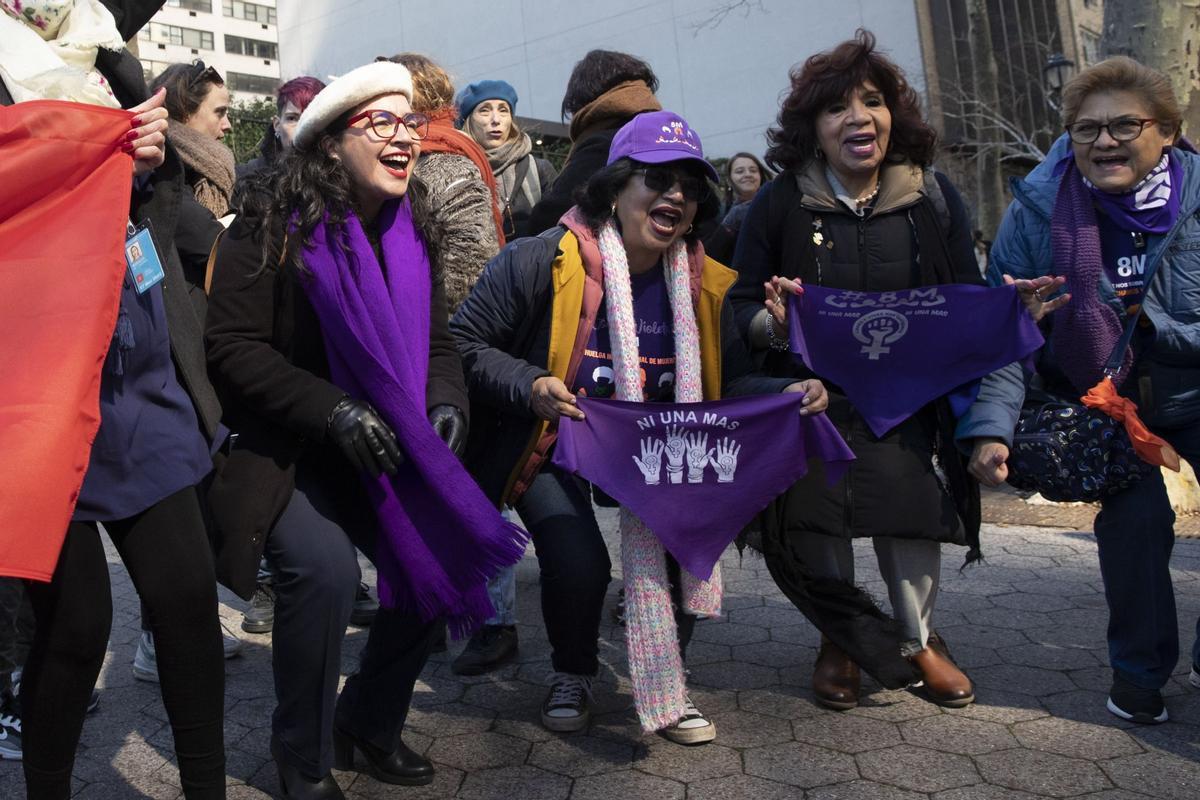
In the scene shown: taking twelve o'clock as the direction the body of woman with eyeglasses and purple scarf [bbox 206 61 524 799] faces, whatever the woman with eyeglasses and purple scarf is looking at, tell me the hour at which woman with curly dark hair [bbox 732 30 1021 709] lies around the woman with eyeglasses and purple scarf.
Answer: The woman with curly dark hair is roughly at 10 o'clock from the woman with eyeglasses and purple scarf.

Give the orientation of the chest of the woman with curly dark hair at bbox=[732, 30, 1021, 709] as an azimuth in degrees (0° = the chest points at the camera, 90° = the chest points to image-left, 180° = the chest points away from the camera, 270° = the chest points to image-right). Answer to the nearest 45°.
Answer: approximately 0°

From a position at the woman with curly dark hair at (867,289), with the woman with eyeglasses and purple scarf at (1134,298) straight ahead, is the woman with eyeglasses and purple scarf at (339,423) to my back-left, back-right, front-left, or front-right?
back-right

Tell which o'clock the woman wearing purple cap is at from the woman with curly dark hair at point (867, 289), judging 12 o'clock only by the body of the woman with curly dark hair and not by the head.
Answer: The woman wearing purple cap is roughly at 2 o'clock from the woman with curly dark hair.

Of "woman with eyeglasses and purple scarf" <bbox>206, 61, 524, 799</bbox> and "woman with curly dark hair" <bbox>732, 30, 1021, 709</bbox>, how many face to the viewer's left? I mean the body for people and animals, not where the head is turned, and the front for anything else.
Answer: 0

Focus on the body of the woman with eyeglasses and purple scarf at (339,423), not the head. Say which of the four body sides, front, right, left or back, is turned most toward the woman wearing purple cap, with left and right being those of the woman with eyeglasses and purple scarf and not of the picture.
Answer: left

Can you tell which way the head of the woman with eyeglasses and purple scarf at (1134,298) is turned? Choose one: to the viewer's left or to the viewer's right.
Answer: to the viewer's left

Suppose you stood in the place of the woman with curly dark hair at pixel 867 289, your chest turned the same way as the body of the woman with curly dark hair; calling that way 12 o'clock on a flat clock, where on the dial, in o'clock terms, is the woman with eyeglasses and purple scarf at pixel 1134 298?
The woman with eyeglasses and purple scarf is roughly at 9 o'clock from the woman with curly dark hair.

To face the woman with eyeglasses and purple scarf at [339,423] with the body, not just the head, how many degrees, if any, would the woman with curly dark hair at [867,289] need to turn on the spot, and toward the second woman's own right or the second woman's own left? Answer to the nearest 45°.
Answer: approximately 45° to the second woman's own right

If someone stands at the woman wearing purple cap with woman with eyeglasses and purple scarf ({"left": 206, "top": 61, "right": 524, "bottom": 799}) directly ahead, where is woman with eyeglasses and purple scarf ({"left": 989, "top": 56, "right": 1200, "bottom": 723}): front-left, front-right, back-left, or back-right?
back-left

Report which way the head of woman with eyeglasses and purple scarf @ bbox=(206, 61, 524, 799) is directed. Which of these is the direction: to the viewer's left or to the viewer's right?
to the viewer's right

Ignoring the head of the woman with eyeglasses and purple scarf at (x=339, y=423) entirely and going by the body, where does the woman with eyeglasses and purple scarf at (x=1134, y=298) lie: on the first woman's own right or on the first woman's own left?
on the first woman's own left

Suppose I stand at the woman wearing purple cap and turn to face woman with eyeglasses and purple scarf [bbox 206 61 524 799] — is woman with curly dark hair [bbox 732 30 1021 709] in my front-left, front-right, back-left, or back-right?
back-left
